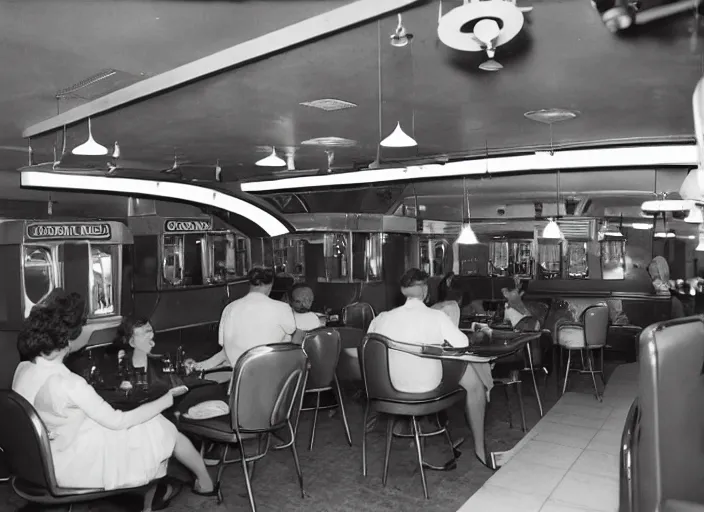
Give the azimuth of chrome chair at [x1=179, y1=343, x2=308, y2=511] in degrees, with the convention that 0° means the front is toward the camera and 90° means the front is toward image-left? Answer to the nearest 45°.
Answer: approximately 135°

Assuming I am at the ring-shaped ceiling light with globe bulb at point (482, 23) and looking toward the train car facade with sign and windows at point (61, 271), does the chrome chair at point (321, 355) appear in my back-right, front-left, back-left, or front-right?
front-right

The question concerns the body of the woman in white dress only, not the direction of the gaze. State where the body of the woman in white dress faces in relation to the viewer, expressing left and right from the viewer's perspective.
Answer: facing away from the viewer and to the right of the viewer

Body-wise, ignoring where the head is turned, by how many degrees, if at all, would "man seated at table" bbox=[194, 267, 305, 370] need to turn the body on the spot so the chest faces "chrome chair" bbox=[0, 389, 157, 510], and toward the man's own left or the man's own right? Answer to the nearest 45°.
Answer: approximately 135° to the man's own left

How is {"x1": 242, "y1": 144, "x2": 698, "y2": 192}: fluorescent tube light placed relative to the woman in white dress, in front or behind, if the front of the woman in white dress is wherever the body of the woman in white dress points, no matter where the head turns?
in front

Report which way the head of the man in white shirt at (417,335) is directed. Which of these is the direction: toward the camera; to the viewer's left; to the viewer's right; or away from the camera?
away from the camera

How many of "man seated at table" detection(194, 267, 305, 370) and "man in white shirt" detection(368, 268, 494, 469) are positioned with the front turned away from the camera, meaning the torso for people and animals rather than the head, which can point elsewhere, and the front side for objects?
2

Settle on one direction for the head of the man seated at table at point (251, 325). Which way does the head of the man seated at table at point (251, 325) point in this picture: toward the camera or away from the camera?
away from the camera

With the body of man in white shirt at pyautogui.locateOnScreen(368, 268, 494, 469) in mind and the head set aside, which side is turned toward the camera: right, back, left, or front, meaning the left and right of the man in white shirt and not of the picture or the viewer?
back

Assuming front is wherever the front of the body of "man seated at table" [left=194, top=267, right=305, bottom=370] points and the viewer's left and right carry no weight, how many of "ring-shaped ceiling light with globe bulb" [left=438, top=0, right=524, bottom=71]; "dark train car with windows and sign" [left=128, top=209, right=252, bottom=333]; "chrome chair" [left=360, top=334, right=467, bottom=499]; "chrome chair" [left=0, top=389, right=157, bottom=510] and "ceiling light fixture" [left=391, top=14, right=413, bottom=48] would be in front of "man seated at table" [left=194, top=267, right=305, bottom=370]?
1

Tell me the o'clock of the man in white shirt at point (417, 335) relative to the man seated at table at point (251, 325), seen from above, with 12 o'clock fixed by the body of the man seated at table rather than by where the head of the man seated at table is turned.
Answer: The man in white shirt is roughly at 4 o'clock from the man seated at table.

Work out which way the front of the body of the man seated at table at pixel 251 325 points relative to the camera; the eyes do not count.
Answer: away from the camera

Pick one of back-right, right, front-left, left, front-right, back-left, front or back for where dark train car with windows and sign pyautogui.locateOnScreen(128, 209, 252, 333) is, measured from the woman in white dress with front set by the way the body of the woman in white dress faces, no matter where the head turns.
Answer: front-left

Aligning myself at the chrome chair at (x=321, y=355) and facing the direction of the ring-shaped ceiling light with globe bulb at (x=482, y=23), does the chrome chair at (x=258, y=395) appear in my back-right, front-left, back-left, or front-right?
front-right

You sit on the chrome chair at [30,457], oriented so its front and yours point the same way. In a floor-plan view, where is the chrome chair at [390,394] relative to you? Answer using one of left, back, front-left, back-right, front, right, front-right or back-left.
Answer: front-right
